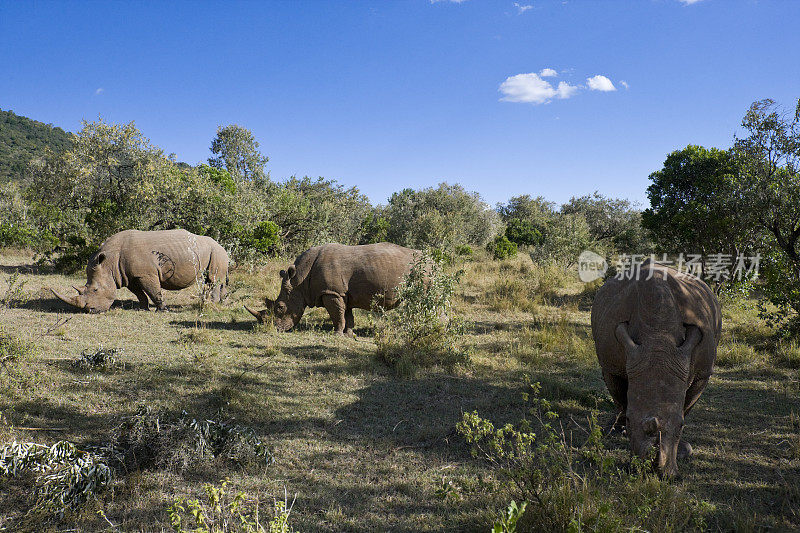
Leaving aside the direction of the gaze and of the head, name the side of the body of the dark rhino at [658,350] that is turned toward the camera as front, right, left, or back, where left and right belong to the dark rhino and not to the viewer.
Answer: front

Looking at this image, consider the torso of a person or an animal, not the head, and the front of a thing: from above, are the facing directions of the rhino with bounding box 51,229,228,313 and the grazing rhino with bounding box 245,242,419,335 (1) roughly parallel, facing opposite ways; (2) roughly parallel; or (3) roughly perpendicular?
roughly parallel

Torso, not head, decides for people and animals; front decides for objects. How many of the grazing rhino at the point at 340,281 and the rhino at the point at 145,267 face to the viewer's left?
2

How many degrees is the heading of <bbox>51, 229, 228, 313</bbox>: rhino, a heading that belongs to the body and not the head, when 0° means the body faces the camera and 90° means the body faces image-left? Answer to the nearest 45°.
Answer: approximately 90°

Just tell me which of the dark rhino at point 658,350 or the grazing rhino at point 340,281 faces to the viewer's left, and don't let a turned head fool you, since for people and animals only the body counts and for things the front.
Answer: the grazing rhino

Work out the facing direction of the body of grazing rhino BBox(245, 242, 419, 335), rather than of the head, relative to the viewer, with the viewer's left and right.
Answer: facing to the left of the viewer

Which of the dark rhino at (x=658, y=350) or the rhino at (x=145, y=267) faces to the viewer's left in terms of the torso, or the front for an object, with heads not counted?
the rhino

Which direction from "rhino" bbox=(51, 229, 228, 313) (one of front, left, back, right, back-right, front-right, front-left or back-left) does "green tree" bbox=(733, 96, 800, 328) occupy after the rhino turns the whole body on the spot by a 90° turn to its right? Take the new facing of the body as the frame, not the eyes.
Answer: back-right

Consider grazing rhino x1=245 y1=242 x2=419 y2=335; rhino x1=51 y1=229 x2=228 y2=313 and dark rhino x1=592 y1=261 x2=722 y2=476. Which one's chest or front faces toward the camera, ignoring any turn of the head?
the dark rhino

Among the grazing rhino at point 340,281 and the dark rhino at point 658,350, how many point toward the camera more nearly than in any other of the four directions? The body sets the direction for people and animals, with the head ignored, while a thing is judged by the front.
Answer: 1

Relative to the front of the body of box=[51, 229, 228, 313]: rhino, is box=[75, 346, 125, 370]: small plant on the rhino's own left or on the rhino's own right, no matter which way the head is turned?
on the rhino's own left

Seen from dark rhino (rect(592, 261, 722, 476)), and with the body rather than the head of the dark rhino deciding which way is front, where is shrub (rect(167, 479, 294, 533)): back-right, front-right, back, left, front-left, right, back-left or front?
front-right
